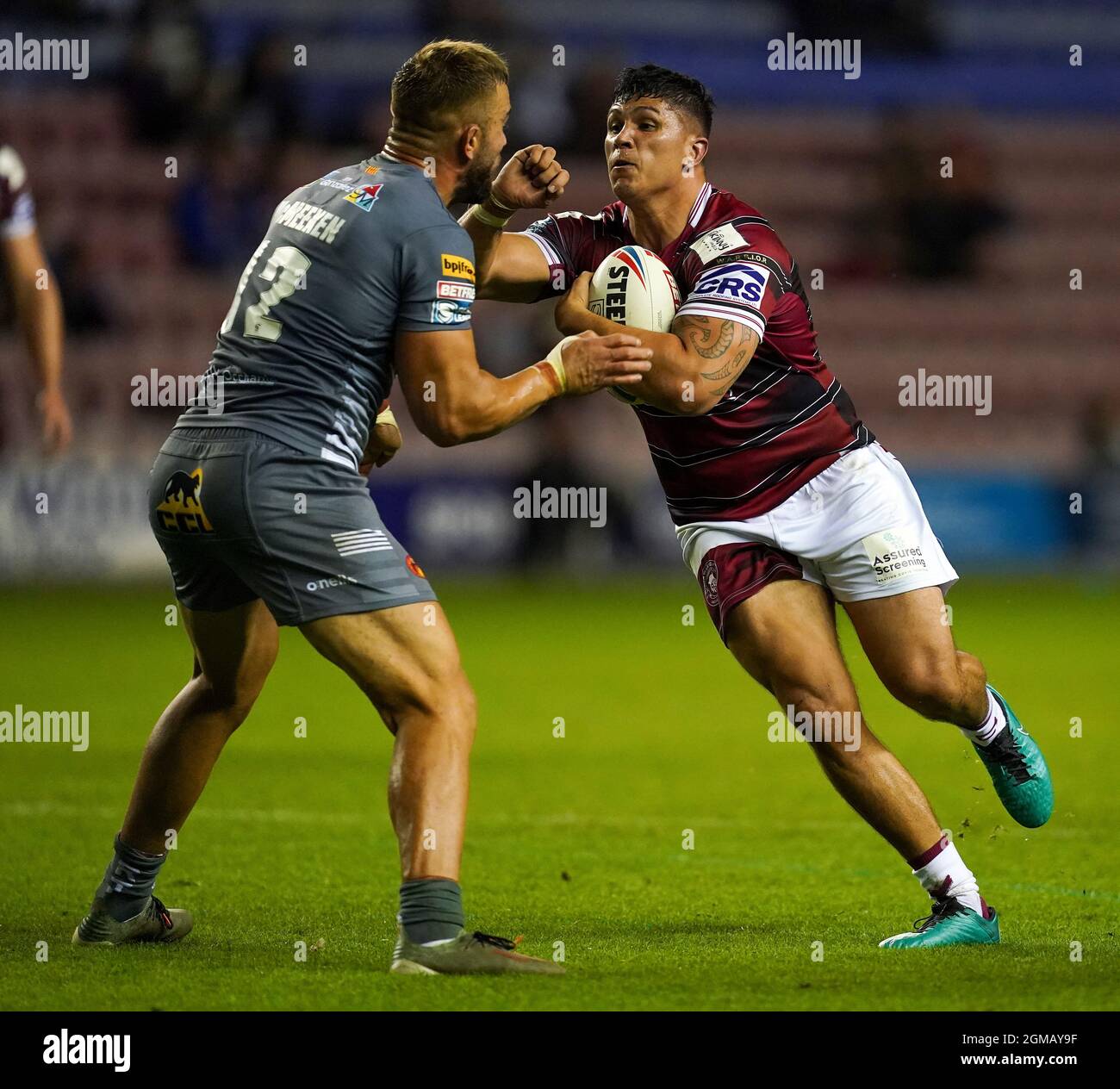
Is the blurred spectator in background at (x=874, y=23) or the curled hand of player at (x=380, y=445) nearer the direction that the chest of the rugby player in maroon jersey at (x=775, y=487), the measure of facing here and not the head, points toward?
the curled hand of player

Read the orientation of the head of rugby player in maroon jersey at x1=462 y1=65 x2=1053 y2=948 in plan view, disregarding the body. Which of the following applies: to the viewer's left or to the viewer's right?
to the viewer's left

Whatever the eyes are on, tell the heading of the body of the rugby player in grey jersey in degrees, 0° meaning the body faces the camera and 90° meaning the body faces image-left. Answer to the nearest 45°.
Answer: approximately 225°

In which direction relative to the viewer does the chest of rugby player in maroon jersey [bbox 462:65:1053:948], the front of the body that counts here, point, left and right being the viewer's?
facing the viewer and to the left of the viewer

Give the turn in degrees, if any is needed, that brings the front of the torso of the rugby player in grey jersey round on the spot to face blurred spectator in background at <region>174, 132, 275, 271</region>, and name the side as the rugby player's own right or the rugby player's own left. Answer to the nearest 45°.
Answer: approximately 45° to the rugby player's own left

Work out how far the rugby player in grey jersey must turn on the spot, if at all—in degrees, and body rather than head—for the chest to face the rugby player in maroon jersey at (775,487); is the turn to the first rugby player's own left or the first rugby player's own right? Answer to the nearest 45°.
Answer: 0° — they already face them

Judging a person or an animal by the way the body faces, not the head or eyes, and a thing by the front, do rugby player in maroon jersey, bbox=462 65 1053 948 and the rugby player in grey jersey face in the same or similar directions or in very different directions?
very different directions
